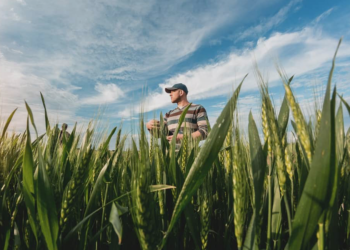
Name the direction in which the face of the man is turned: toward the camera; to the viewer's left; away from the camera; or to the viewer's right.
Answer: to the viewer's left

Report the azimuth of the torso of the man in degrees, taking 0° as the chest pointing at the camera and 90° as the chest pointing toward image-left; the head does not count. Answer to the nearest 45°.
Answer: approximately 45°
